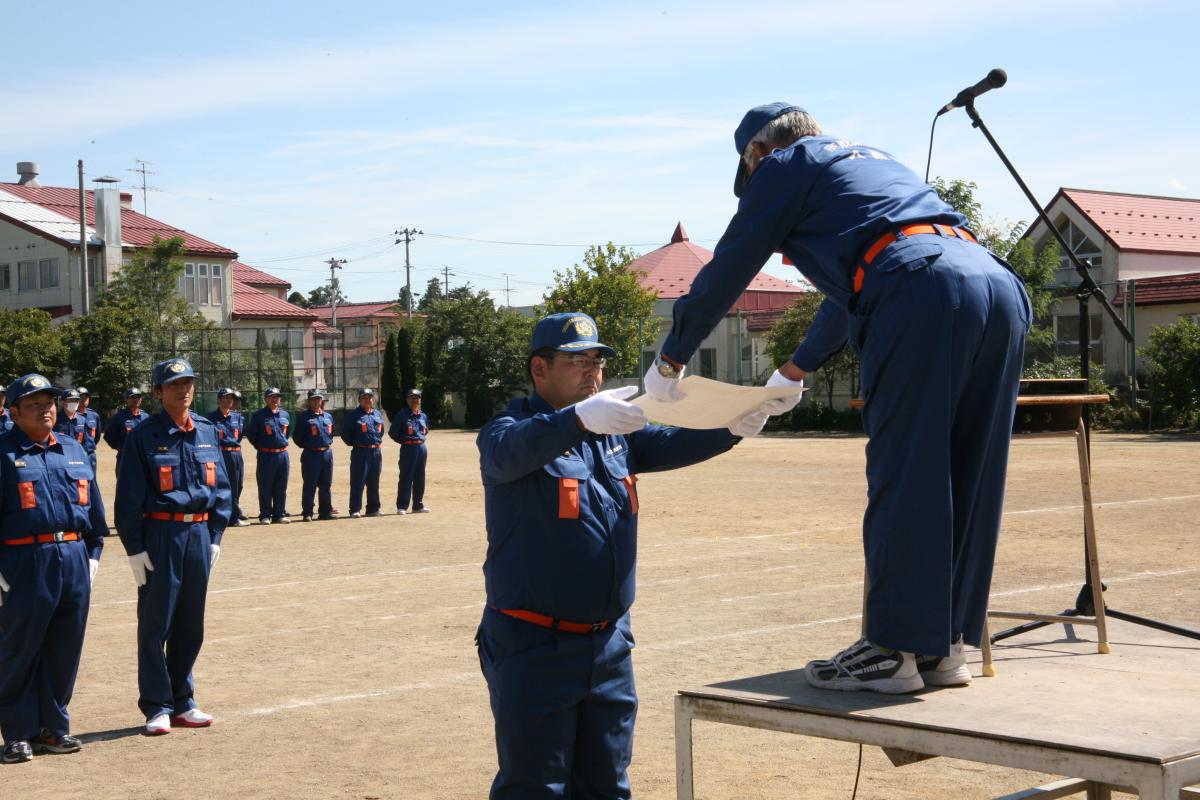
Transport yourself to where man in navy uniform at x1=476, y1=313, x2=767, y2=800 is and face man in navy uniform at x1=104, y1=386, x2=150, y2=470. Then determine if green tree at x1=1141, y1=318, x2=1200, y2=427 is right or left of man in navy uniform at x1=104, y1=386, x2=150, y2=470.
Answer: right

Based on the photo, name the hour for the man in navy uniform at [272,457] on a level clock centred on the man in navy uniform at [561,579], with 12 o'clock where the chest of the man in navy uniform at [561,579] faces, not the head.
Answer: the man in navy uniform at [272,457] is roughly at 7 o'clock from the man in navy uniform at [561,579].

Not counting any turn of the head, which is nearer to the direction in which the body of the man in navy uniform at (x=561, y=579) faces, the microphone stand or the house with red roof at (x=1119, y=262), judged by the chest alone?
the microphone stand

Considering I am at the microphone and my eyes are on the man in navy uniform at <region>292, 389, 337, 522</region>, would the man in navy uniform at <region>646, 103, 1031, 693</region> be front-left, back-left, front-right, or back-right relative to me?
back-left

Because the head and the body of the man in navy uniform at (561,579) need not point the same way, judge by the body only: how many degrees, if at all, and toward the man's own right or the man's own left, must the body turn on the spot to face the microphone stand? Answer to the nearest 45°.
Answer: approximately 90° to the man's own left

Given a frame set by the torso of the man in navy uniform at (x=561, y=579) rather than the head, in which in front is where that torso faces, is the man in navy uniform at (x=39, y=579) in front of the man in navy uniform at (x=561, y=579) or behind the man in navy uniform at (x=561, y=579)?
behind
